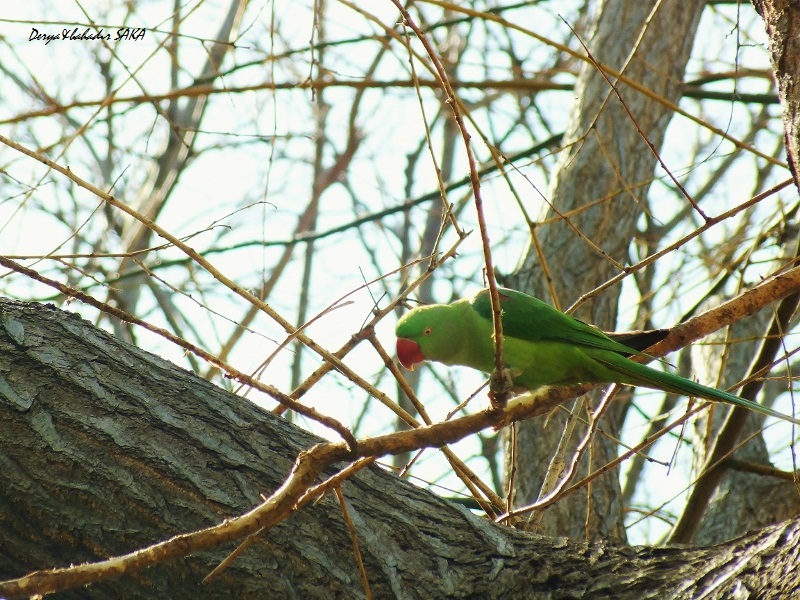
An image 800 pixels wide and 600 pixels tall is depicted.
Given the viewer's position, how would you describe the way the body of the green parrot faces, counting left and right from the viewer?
facing to the left of the viewer

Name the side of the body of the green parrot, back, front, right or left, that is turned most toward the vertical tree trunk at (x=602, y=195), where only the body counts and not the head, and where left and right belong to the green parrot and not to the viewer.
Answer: right
